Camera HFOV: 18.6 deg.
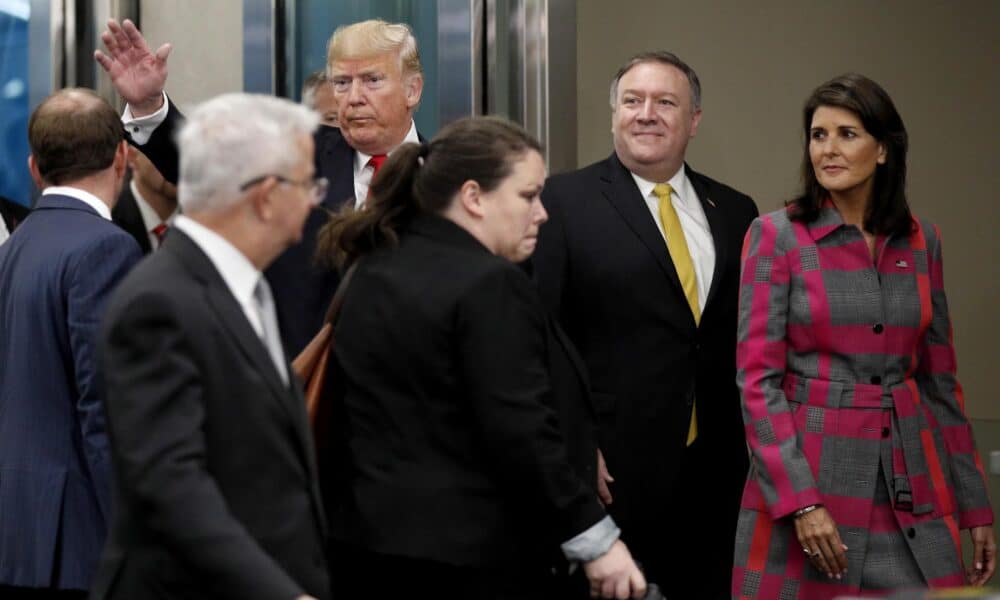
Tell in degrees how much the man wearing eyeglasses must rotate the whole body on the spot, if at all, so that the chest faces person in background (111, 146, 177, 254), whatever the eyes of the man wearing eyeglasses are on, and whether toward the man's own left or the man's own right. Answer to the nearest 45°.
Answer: approximately 90° to the man's own left

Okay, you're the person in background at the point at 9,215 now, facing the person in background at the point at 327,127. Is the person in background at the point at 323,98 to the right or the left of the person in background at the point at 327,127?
left

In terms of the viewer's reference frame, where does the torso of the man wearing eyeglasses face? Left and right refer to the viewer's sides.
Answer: facing to the right of the viewer

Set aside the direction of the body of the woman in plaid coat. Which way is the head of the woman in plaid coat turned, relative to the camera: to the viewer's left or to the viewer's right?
to the viewer's left

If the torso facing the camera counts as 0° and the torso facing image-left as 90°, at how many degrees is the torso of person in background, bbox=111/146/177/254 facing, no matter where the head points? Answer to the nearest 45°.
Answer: approximately 315°

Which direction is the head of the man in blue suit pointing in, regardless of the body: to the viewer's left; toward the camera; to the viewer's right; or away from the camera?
away from the camera
